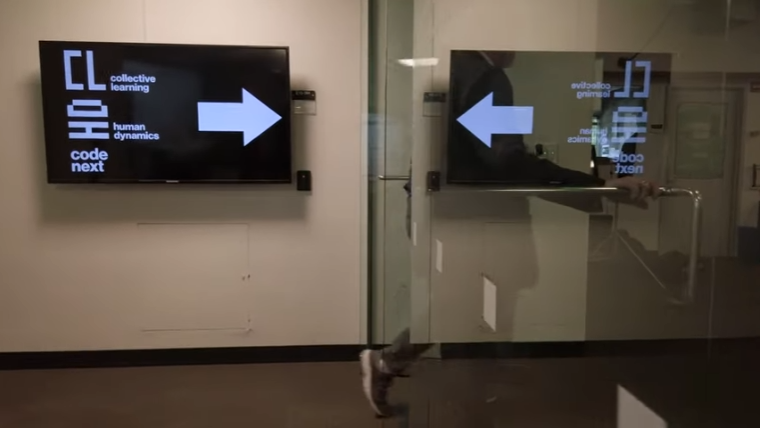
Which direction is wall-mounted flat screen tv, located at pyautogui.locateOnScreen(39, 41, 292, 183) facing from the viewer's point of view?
toward the camera

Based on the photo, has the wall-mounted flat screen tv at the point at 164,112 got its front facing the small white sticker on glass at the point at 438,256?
no
